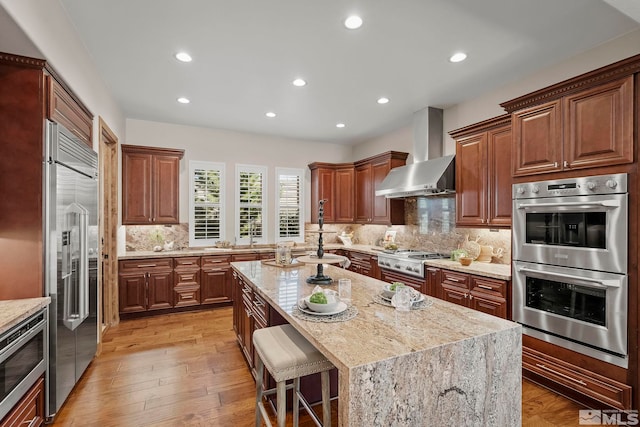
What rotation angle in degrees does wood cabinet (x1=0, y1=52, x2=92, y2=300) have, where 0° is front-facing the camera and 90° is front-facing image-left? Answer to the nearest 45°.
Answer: approximately 270°

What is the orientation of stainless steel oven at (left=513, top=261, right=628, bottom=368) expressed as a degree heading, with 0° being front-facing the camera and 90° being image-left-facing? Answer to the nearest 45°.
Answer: approximately 45°

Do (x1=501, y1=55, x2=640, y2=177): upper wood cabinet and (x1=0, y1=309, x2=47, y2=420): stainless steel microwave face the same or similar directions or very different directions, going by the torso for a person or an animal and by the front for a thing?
very different directions

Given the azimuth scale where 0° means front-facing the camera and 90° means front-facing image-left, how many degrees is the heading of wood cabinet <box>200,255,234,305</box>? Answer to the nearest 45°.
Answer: approximately 0°

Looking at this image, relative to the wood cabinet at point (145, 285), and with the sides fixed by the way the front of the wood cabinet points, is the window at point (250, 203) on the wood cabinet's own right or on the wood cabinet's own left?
on the wood cabinet's own left

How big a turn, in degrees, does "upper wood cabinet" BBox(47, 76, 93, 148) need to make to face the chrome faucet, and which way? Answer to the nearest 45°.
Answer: approximately 45° to its left

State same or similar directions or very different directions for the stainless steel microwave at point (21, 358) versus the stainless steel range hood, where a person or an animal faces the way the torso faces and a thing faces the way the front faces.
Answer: very different directions

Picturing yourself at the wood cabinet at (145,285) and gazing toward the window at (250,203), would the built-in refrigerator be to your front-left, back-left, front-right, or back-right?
back-right

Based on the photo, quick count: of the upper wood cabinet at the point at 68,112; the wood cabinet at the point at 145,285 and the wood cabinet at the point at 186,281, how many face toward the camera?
2

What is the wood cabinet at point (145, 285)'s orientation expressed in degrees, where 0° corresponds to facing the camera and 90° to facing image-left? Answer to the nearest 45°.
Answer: approximately 0°
